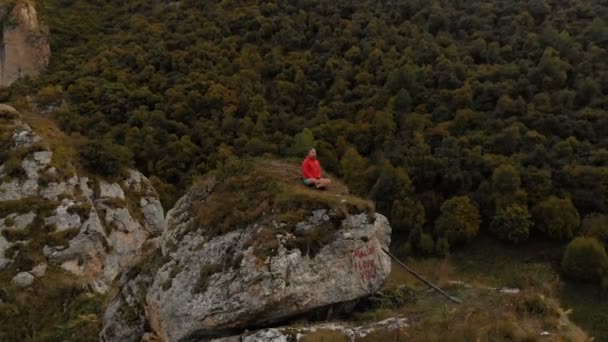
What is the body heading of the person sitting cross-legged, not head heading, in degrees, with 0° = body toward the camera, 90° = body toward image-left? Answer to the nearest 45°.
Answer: approximately 315°

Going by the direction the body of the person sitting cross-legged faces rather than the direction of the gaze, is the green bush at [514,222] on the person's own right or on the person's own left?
on the person's own left
